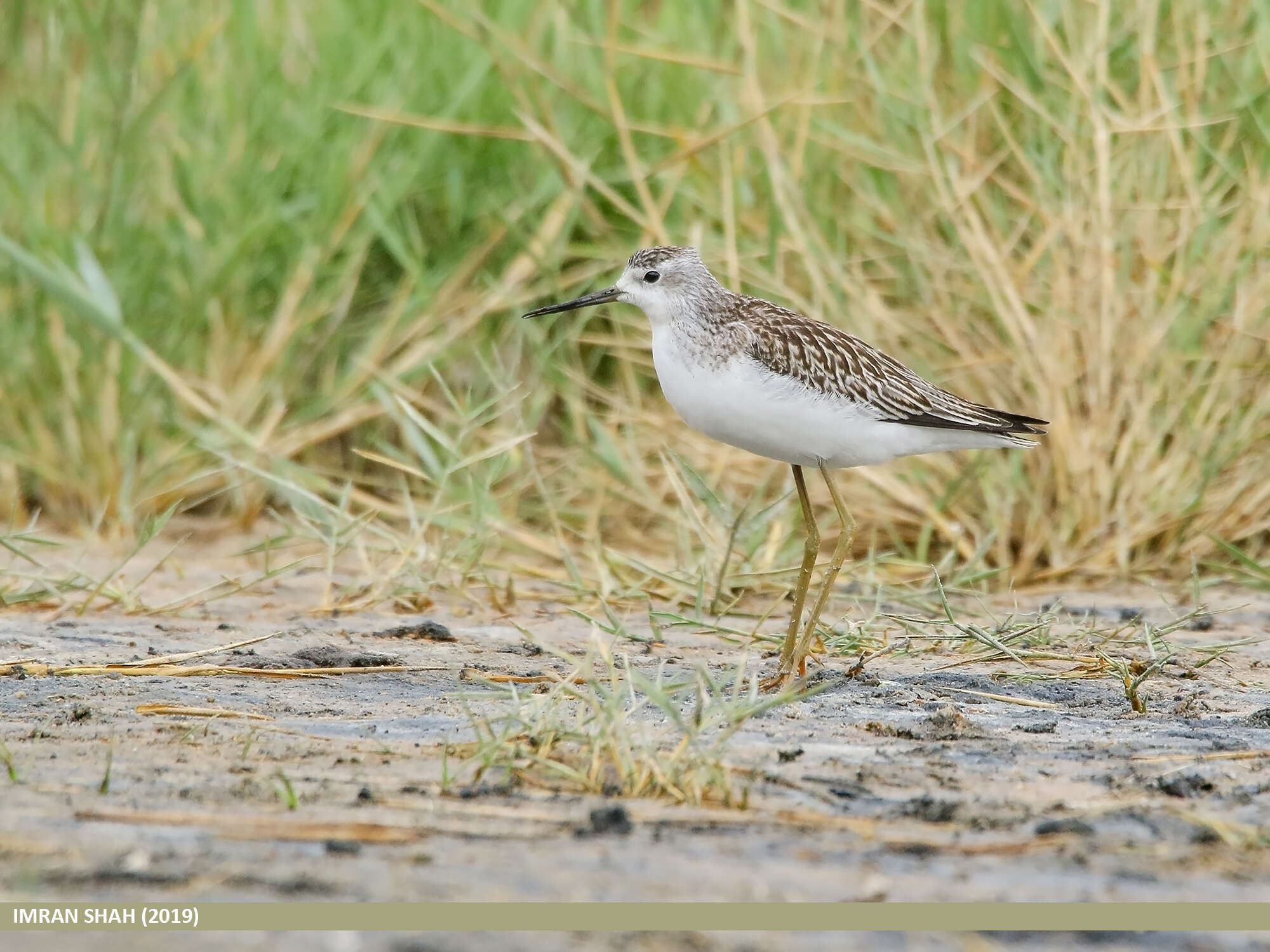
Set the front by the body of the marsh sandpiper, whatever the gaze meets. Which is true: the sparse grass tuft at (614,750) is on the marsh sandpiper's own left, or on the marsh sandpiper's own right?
on the marsh sandpiper's own left

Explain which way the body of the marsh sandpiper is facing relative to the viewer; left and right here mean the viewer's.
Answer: facing to the left of the viewer
